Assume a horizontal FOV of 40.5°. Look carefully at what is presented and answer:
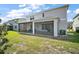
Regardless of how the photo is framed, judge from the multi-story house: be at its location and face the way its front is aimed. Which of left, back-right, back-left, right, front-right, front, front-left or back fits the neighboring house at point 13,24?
front-right
